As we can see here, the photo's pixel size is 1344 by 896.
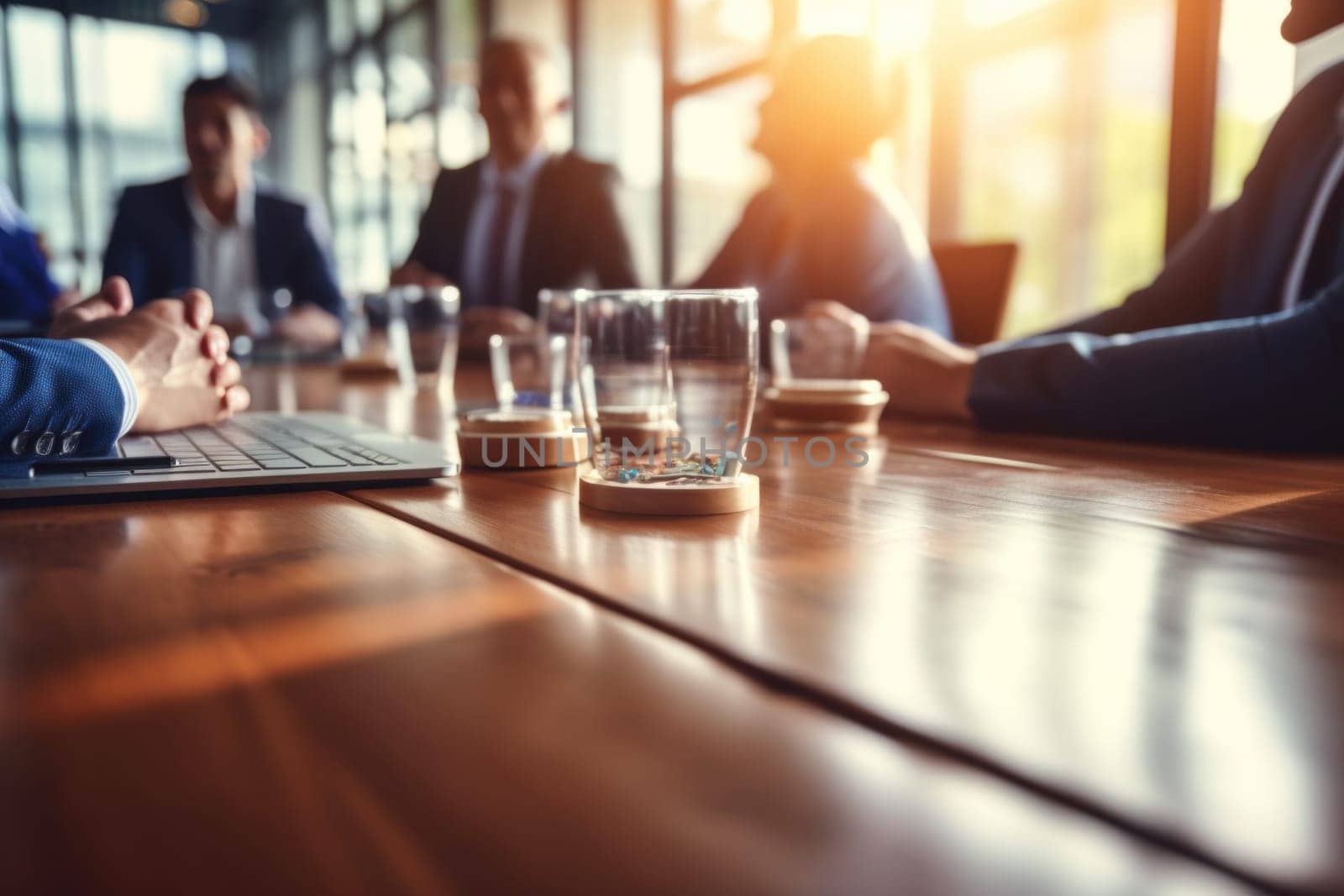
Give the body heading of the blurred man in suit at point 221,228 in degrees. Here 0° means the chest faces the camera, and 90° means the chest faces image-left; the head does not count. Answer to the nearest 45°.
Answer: approximately 0°

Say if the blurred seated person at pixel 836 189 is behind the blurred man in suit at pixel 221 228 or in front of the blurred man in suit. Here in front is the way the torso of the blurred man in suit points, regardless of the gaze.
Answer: in front

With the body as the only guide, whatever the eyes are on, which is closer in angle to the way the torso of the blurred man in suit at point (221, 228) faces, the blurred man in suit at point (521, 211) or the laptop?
the laptop

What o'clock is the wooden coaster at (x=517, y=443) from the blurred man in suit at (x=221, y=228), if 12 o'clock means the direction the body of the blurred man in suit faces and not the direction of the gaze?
The wooden coaster is roughly at 12 o'clock from the blurred man in suit.

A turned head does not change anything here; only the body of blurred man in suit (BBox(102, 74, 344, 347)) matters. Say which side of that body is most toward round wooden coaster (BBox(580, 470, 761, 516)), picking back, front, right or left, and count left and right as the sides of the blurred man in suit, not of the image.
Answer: front

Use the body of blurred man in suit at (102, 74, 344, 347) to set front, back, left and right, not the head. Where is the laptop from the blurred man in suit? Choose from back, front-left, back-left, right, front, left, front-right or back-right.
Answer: front

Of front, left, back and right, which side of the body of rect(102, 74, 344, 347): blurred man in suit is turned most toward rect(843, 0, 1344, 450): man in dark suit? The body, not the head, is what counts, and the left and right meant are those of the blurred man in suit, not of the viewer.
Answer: front

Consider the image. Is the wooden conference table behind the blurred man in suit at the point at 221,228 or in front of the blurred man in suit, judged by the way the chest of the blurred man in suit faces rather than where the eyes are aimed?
in front

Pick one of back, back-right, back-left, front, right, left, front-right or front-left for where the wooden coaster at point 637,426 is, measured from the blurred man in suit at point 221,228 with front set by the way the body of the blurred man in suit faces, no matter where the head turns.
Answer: front

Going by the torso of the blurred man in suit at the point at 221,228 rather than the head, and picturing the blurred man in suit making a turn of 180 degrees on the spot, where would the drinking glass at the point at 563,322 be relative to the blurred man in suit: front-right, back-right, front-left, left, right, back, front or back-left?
back

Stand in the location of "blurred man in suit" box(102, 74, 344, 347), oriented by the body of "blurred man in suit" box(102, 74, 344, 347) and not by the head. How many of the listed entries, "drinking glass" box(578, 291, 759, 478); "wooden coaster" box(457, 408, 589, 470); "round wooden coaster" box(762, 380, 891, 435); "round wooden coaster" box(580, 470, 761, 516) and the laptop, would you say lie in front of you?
5

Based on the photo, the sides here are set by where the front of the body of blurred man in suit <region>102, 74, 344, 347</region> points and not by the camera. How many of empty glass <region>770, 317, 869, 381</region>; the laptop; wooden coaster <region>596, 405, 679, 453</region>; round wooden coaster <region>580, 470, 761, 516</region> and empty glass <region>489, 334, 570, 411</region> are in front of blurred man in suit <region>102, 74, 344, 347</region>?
5

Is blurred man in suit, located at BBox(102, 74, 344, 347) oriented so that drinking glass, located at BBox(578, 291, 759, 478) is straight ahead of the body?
yes

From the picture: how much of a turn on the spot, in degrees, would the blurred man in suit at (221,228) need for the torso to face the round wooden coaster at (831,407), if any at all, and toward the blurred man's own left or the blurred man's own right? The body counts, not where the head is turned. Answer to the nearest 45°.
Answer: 0° — they already face it
